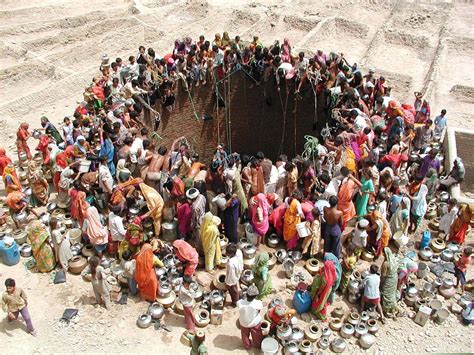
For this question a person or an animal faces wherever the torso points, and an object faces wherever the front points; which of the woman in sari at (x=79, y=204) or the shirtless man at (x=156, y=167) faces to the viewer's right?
the woman in sari

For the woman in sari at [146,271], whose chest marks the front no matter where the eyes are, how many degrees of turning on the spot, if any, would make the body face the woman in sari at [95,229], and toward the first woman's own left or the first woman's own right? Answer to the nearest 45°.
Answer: approximately 45° to the first woman's own left

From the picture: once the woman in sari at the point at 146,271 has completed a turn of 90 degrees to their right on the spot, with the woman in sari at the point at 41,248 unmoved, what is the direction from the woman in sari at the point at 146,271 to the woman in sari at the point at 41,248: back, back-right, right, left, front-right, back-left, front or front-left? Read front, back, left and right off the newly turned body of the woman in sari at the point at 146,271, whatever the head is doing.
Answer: back-left

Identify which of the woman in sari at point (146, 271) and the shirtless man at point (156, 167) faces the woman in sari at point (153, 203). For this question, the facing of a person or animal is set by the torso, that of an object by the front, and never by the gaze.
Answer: the woman in sari at point (146, 271)

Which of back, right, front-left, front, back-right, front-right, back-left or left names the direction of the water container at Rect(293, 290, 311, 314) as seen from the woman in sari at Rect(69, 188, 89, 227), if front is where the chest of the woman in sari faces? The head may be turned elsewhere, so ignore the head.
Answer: front-right

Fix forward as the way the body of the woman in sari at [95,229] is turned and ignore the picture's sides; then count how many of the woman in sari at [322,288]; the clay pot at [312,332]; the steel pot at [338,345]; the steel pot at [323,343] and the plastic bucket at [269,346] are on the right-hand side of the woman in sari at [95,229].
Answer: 5

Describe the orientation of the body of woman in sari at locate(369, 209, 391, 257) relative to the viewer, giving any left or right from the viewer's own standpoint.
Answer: facing to the left of the viewer

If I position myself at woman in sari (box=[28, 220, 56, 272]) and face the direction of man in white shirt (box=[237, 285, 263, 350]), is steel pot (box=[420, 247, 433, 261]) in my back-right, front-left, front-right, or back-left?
front-left

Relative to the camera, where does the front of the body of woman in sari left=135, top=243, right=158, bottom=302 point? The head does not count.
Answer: away from the camera

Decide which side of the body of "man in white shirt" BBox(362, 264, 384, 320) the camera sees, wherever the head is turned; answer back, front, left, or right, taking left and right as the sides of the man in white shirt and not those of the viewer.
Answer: back

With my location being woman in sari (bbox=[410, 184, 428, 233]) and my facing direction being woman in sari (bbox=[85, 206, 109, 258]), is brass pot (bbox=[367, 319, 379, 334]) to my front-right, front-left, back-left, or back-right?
front-left

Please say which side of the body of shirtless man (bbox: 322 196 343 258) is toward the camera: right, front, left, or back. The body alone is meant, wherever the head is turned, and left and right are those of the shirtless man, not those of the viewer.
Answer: back
